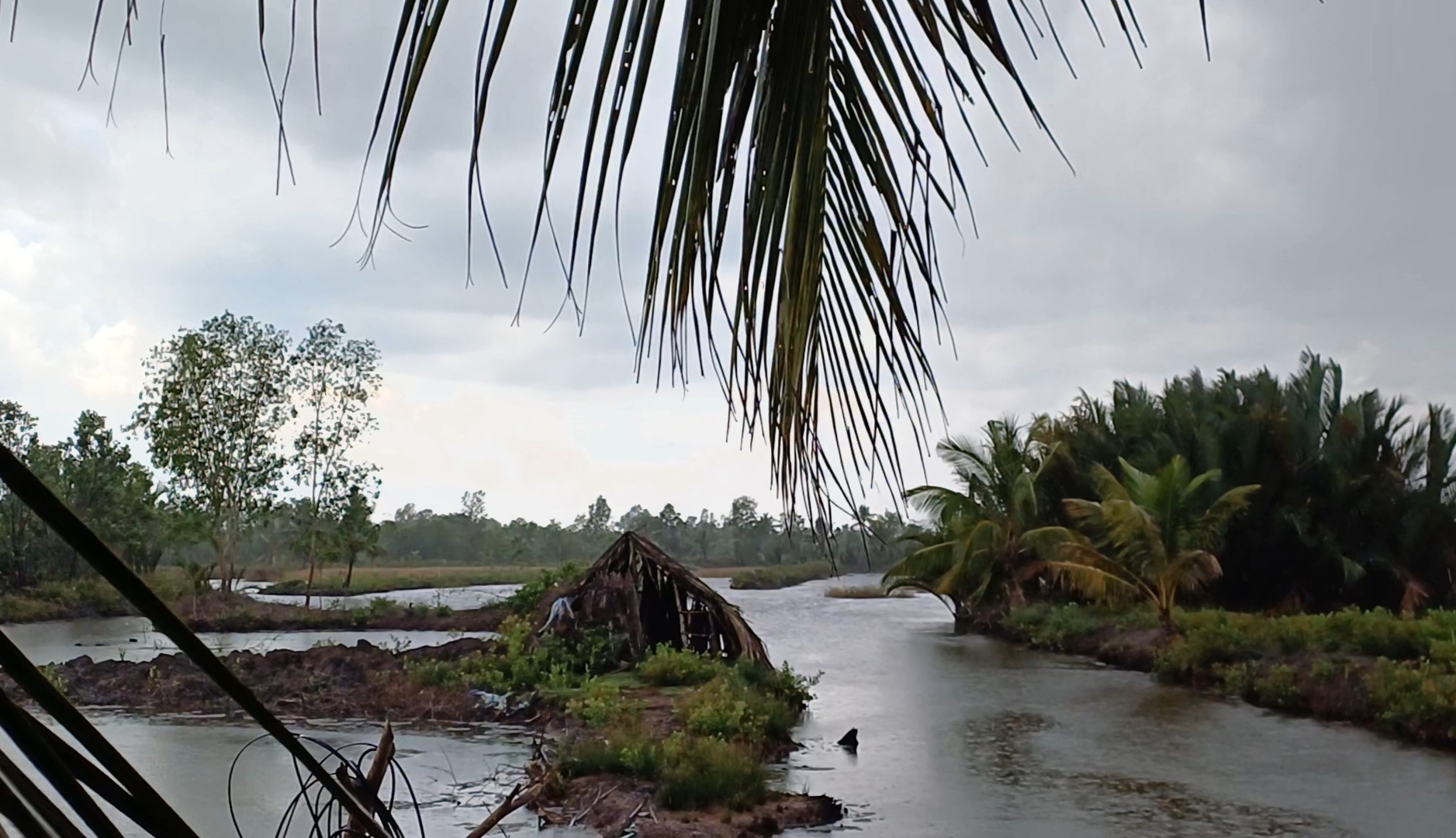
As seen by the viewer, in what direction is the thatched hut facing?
toward the camera

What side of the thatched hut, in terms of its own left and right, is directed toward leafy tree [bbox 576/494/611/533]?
back

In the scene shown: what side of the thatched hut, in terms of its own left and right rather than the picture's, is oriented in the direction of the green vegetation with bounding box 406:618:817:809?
front

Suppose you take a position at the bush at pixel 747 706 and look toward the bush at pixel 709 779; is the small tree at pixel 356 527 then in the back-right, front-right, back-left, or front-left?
back-right

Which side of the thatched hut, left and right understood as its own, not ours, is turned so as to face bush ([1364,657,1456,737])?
left

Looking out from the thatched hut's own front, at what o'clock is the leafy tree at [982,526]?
The leafy tree is roughly at 7 o'clock from the thatched hut.

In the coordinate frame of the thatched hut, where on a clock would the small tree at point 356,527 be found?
The small tree is roughly at 5 o'clock from the thatched hut.

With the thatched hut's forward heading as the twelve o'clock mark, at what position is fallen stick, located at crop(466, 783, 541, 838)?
The fallen stick is roughly at 12 o'clock from the thatched hut.

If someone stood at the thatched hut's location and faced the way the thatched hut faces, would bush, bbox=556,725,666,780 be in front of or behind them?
in front

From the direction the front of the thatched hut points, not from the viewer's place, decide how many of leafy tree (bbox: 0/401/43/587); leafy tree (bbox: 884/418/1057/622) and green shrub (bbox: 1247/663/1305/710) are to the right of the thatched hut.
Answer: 1

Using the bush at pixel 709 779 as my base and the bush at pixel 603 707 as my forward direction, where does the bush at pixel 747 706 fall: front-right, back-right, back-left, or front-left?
front-right

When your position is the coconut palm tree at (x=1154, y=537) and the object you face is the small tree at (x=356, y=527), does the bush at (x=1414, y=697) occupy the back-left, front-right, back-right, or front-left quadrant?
back-left

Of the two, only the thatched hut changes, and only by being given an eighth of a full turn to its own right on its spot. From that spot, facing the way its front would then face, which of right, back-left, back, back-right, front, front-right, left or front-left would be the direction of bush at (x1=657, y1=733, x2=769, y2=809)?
front-left

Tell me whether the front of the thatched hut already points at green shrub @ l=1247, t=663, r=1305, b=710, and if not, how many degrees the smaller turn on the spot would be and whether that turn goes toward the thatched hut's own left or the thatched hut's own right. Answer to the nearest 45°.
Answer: approximately 90° to the thatched hut's own left

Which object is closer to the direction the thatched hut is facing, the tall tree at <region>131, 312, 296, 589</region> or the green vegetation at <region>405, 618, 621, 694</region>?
the green vegetation

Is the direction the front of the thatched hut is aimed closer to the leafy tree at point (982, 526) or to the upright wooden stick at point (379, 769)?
the upright wooden stick

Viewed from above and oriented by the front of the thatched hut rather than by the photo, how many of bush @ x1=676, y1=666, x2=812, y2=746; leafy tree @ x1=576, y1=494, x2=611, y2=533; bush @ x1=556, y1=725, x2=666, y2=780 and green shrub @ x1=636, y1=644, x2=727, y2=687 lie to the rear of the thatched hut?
1
